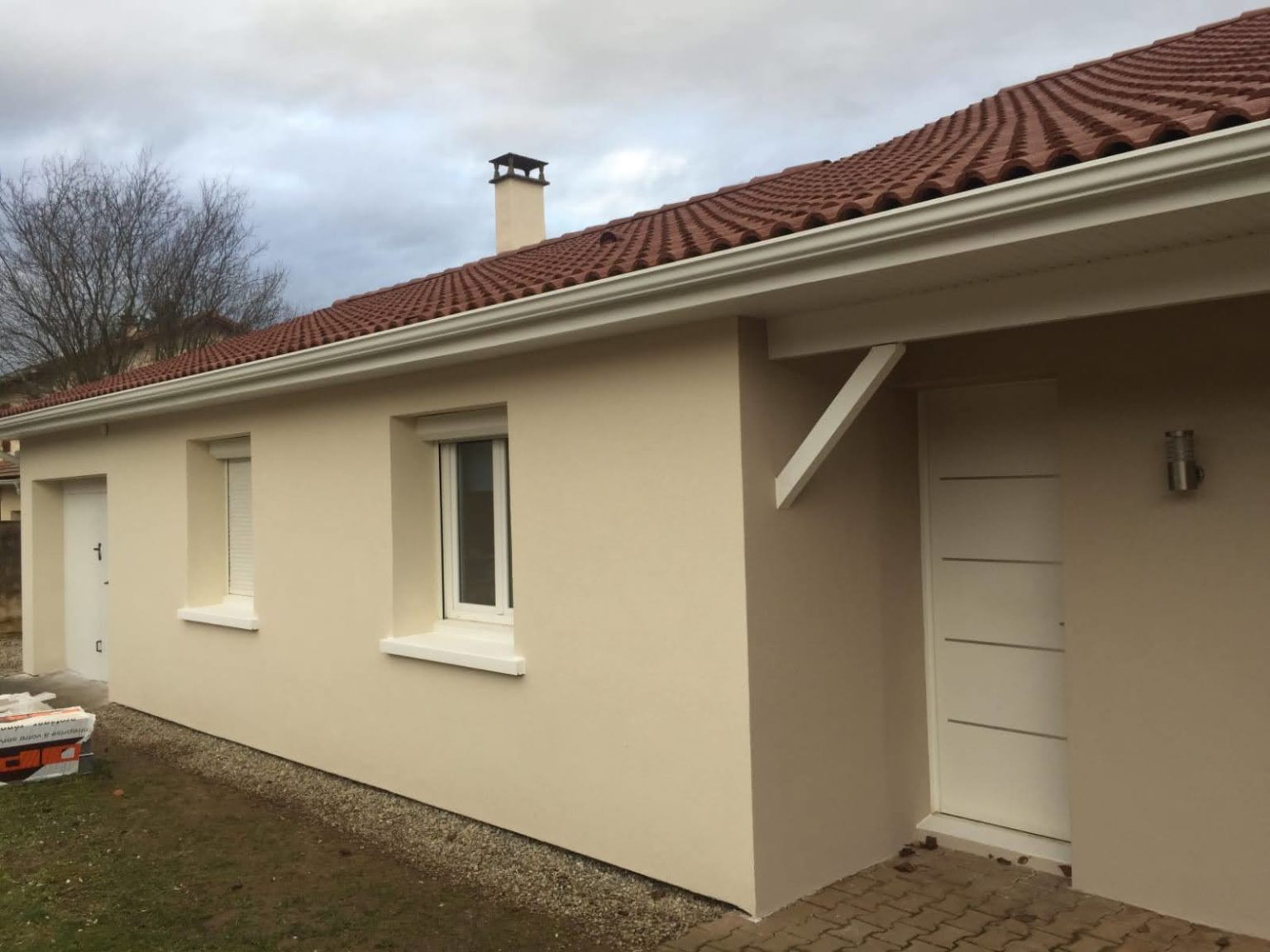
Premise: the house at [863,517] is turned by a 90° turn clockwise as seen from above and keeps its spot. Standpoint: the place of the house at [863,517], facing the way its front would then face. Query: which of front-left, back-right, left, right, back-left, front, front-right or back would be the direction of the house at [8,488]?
front

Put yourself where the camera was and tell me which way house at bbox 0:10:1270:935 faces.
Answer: facing the viewer and to the left of the viewer

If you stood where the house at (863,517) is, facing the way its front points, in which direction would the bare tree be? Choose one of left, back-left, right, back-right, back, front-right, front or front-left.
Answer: right
